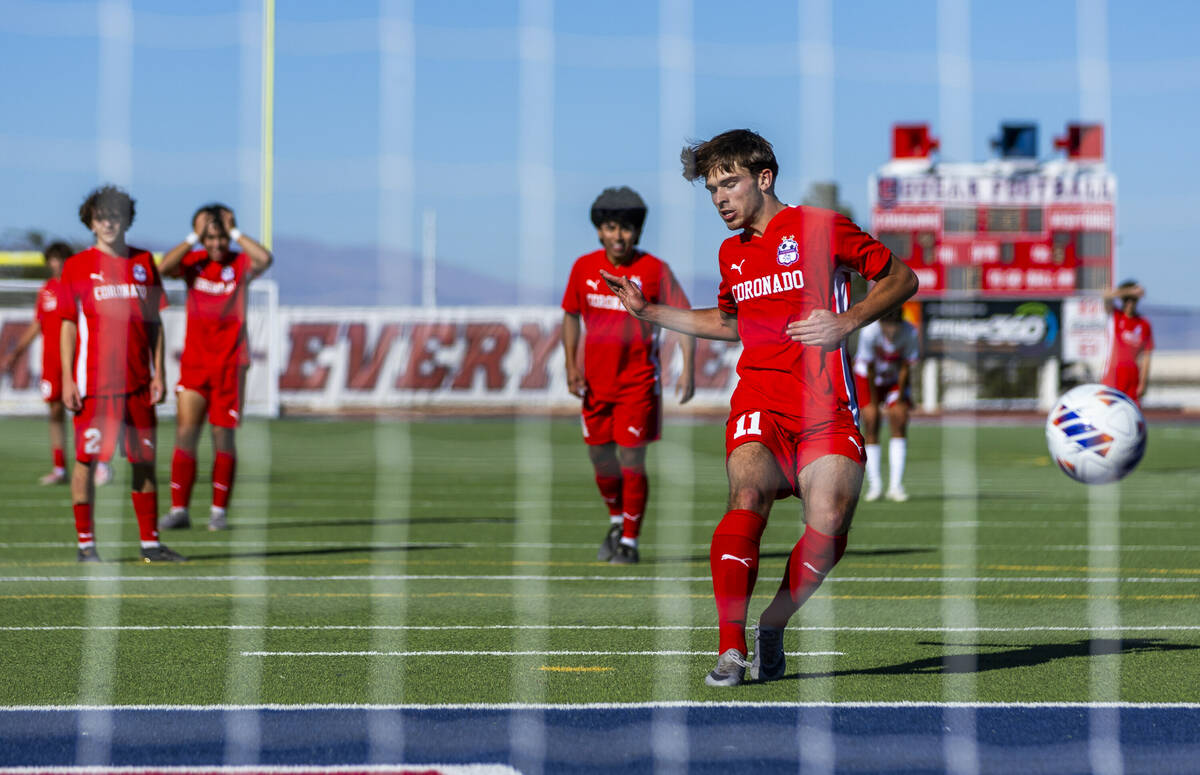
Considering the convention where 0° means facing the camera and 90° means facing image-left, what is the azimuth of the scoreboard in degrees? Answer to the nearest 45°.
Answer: approximately 0°

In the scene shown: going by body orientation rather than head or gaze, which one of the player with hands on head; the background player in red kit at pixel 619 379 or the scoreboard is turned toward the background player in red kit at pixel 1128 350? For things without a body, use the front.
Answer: the scoreboard

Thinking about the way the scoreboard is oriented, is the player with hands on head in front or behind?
in front

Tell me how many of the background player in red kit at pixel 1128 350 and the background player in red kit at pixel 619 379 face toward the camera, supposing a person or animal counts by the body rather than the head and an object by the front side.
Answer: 2

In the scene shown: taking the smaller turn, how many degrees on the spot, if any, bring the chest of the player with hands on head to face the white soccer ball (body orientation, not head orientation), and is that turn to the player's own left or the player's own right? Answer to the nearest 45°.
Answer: approximately 45° to the player's own left

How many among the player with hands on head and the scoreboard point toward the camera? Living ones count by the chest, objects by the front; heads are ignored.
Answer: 2

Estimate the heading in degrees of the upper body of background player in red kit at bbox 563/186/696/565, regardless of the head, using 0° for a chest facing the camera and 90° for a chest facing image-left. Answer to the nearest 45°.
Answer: approximately 0°

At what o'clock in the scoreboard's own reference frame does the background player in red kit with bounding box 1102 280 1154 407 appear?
The background player in red kit is roughly at 12 o'clock from the scoreboard.

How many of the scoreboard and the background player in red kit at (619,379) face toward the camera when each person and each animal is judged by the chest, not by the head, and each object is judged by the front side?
2

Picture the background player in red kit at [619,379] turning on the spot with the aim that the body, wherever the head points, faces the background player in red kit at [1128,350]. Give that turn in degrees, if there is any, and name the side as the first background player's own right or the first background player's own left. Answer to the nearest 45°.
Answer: approximately 135° to the first background player's own left

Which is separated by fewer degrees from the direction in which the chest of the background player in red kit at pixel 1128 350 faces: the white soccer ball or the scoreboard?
the white soccer ball

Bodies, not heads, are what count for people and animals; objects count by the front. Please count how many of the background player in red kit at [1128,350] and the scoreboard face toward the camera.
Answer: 2
